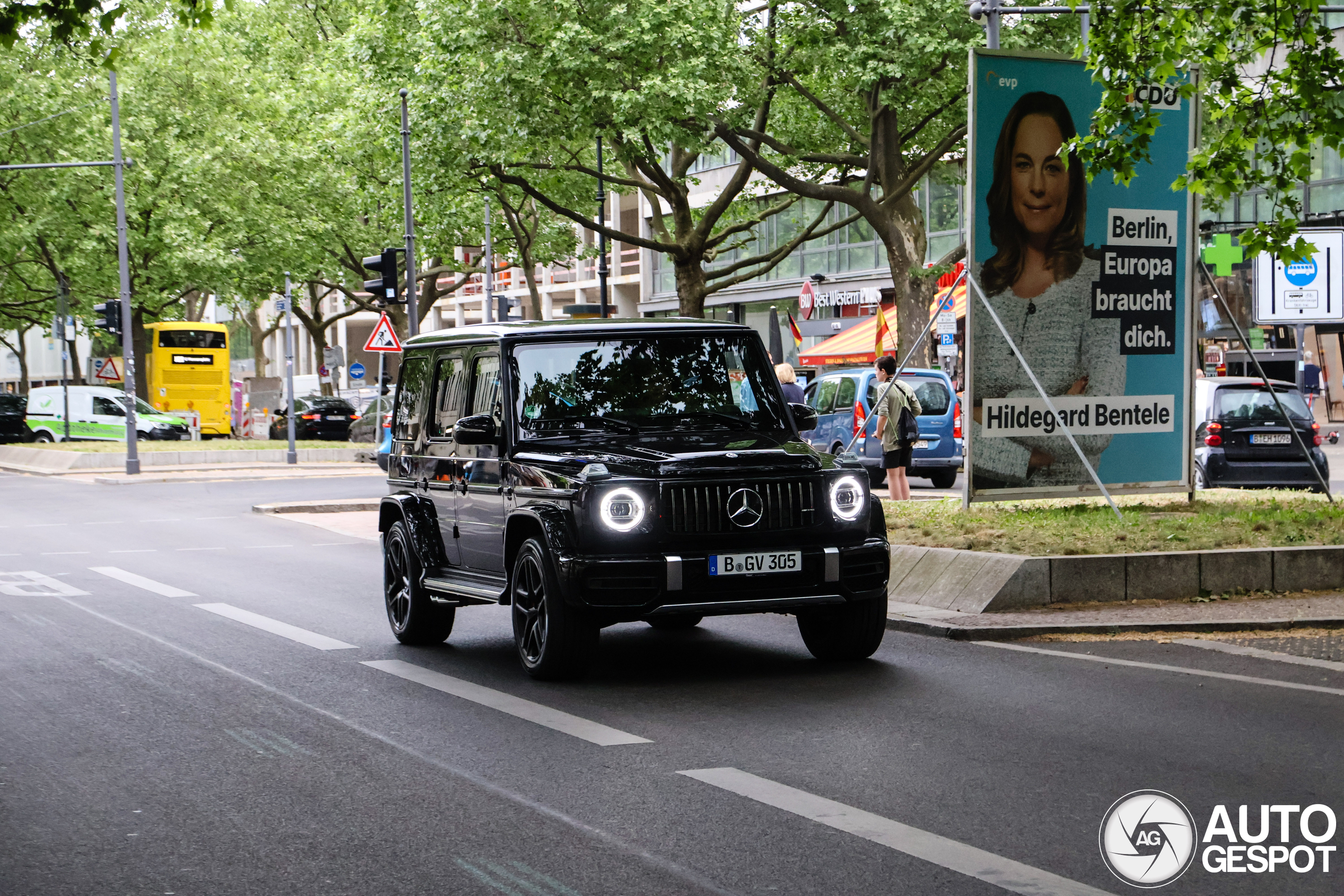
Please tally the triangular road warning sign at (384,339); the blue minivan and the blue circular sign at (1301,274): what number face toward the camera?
2

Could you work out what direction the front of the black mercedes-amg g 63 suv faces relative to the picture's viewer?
facing the viewer and to the right of the viewer

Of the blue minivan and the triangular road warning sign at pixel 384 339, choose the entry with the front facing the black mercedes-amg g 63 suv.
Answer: the triangular road warning sign

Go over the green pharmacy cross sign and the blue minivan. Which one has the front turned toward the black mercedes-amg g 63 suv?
the green pharmacy cross sign

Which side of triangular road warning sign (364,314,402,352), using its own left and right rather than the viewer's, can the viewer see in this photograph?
front

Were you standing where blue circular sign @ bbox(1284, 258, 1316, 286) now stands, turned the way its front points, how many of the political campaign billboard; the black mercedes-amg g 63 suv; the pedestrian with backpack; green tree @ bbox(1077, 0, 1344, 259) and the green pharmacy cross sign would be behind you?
1

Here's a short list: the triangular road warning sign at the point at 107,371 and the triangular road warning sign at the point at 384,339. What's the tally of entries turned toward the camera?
2

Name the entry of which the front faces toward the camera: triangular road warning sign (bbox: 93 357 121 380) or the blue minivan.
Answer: the triangular road warning sign

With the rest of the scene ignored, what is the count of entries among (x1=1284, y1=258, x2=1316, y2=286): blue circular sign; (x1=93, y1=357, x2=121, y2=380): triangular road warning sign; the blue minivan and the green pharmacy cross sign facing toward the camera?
3

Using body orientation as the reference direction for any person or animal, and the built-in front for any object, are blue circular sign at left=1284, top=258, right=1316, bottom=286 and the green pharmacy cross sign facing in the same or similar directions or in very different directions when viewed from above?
same or similar directions

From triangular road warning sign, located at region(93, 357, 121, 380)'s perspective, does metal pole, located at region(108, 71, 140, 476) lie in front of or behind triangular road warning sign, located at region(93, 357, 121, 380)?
in front

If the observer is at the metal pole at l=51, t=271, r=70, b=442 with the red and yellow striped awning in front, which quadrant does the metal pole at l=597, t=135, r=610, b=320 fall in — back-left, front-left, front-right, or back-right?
front-right

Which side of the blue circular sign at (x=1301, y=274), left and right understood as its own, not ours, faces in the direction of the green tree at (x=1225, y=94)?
front

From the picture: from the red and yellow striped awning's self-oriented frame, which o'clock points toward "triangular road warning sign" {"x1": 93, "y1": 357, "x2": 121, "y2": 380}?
The triangular road warning sign is roughly at 1 o'clock from the red and yellow striped awning.

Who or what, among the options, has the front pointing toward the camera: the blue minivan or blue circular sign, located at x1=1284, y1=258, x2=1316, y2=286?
the blue circular sign

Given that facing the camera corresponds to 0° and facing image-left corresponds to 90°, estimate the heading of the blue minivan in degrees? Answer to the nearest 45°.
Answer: approximately 135°

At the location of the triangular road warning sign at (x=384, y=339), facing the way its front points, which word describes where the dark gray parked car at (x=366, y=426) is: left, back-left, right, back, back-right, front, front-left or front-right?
back

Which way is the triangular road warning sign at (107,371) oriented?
toward the camera
